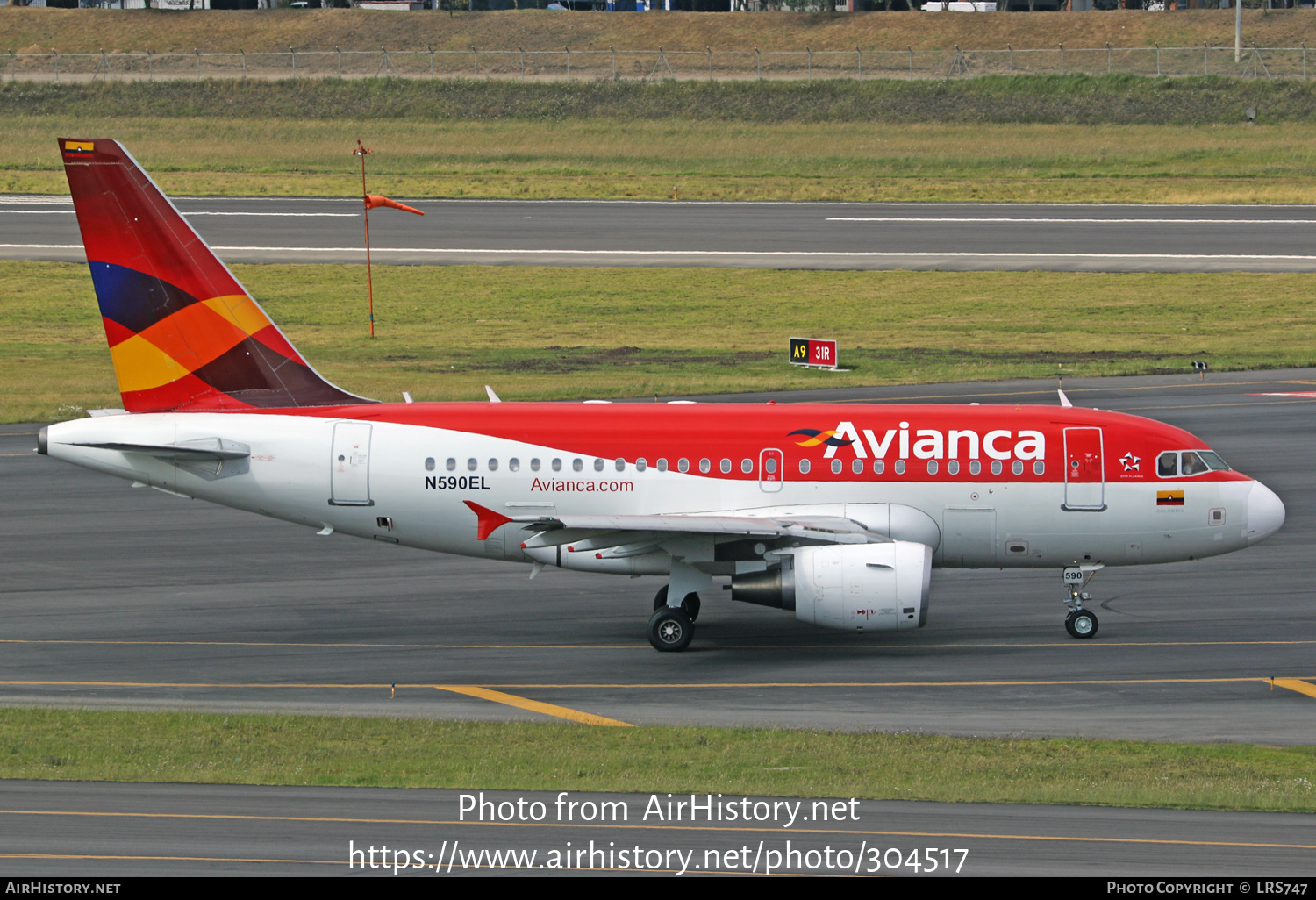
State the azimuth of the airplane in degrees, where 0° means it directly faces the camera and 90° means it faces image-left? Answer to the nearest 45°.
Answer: approximately 270°
